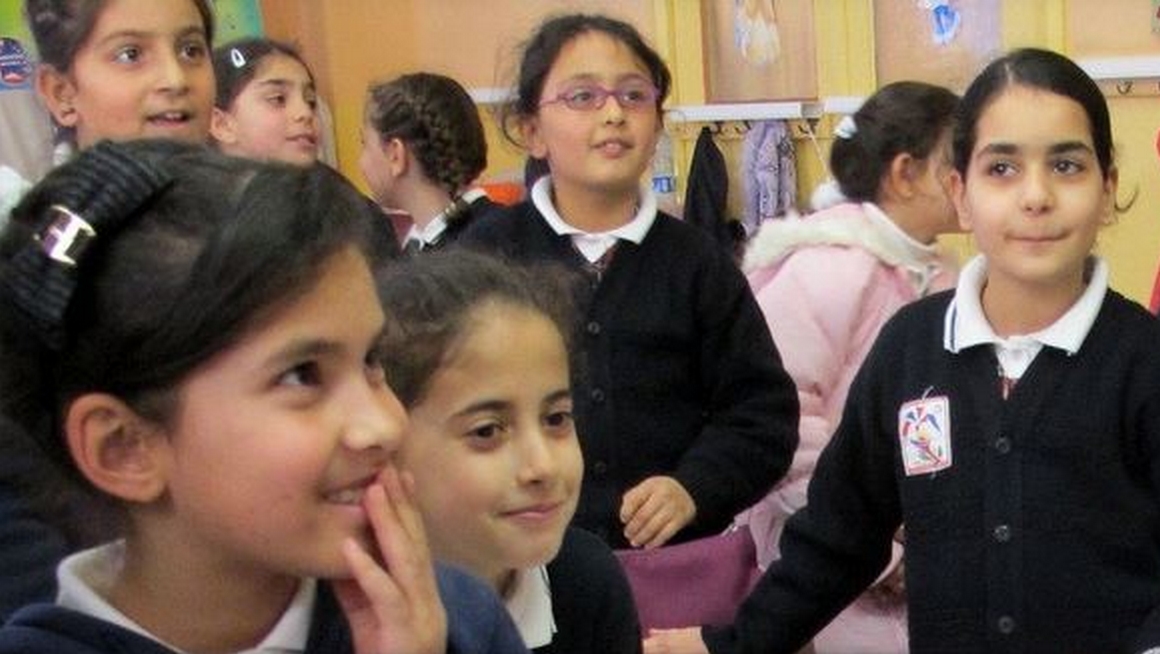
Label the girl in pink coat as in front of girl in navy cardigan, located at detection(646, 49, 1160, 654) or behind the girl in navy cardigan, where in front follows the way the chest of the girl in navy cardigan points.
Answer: behind

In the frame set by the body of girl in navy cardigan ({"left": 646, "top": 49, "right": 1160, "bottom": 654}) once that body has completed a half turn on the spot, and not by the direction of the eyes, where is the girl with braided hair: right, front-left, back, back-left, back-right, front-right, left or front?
front-left

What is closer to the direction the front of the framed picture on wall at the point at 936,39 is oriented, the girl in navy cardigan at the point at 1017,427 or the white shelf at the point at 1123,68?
the girl in navy cardigan

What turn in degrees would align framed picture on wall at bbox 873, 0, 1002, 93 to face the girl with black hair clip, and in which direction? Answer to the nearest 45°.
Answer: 0° — it already faces them

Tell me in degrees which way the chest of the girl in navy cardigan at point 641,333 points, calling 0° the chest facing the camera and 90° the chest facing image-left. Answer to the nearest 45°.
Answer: approximately 0°

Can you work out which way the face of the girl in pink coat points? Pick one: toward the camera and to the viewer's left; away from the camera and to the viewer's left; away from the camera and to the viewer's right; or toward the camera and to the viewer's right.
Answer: away from the camera and to the viewer's right

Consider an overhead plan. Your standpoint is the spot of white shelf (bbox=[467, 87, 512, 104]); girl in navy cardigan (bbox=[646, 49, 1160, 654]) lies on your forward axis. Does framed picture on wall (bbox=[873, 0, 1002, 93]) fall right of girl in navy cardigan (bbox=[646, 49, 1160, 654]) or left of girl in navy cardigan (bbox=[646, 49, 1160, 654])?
left

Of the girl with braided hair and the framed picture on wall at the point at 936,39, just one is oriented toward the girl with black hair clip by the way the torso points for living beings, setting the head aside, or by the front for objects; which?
the framed picture on wall

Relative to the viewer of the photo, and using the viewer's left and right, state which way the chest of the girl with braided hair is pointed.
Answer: facing away from the viewer and to the left of the viewer

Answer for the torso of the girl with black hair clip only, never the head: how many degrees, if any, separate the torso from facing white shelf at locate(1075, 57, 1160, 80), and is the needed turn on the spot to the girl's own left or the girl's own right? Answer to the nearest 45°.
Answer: approximately 90° to the girl's own left
